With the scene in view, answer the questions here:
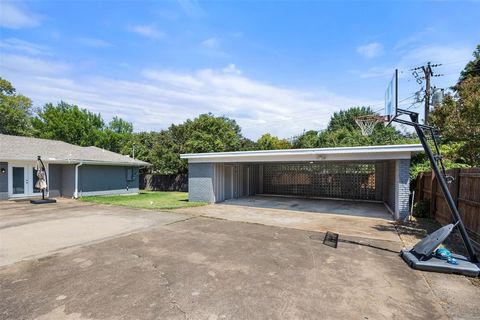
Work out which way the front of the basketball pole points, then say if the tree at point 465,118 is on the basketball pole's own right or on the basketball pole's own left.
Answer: on the basketball pole's own right

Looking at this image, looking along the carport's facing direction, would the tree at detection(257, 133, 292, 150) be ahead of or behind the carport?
behind

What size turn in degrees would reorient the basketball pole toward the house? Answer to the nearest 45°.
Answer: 0° — it already faces it

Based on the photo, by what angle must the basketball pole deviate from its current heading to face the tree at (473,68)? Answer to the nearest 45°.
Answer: approximately 90° to its right

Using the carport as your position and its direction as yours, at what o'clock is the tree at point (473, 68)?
The tree is roughly at 8 o'clock from the carport.

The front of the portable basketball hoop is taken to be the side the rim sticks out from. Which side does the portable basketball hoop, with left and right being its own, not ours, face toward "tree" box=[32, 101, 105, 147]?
front

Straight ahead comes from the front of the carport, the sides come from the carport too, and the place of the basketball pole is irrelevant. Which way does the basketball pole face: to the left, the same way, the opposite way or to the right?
to the right

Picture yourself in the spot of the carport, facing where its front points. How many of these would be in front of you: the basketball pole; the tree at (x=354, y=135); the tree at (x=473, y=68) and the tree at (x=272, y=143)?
1

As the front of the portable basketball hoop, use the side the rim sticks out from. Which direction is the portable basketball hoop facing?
to the viewer's left

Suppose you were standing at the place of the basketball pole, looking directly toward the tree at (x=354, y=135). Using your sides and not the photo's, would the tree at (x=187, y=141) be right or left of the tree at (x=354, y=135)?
left

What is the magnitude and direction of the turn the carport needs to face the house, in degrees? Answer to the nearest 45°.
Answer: approximately 90° to its right

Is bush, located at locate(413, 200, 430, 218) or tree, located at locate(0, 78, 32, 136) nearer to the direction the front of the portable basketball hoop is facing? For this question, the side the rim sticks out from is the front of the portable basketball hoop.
the tree

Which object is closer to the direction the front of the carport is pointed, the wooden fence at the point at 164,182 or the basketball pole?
the basketball pole

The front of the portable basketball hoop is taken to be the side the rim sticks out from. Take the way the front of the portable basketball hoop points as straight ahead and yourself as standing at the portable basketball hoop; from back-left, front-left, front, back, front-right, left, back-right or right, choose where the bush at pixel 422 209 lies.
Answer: right

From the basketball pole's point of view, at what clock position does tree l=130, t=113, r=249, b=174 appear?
The tree is roughly at 1 o'clock from the basketball pole.

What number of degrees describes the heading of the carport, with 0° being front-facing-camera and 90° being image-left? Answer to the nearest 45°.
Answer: approximately 0°
